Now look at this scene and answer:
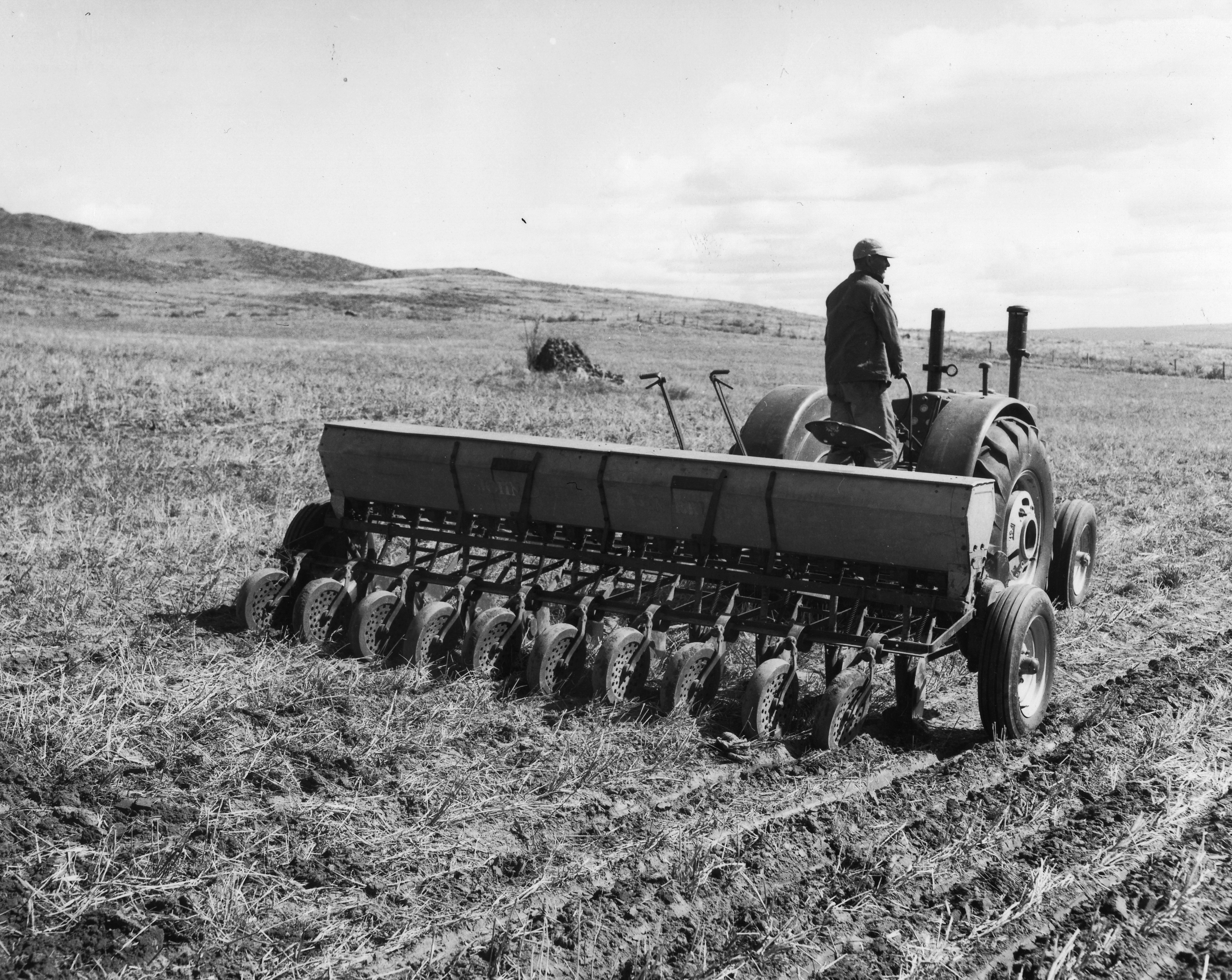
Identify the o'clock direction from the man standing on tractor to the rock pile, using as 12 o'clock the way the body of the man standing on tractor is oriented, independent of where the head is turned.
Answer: The rock pile is roughly at 10 o'clock from the man standing on tractor.

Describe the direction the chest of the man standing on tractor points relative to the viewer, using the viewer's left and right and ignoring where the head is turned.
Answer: facing away from the viewer and to the right of the viewer

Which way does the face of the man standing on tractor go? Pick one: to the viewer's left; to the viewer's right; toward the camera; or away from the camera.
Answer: to the viewer's right
